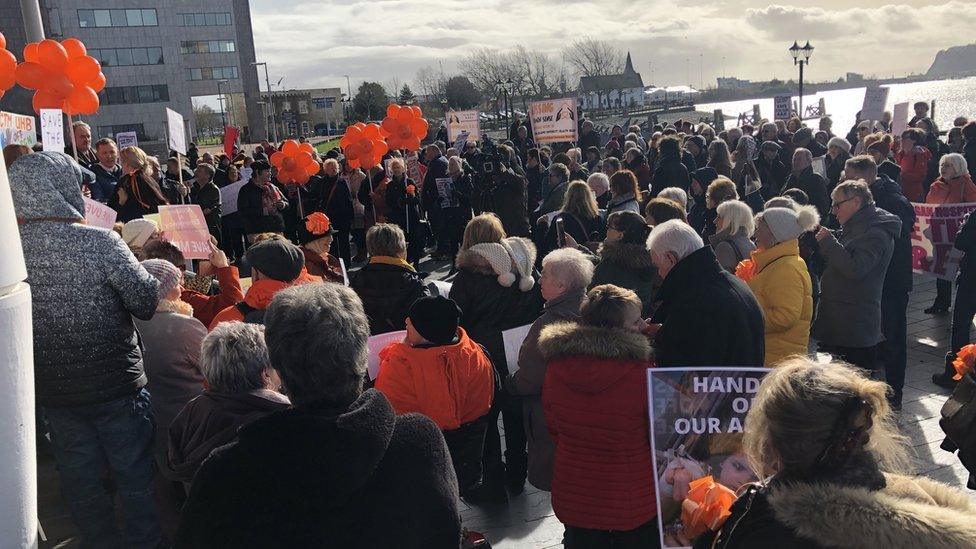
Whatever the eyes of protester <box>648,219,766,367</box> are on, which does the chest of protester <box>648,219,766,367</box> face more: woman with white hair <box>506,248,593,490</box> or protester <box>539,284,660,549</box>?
the woman with white hair

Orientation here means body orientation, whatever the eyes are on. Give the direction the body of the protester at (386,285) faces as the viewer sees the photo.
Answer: away from the camera

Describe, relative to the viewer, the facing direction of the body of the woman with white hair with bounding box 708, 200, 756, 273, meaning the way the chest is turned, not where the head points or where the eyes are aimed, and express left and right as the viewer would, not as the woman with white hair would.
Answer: facing away from the viewer and to the left of the viewer

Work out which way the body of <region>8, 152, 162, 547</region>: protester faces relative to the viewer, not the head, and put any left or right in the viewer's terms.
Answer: facing away from the viewer and to the right of the viewer

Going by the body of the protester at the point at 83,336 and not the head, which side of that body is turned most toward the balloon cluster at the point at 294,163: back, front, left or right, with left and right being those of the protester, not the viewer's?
front

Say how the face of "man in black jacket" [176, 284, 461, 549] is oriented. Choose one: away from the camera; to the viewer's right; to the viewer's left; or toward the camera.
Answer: away from the camera

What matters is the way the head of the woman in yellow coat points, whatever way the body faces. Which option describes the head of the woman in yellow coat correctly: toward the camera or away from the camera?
away from the camera

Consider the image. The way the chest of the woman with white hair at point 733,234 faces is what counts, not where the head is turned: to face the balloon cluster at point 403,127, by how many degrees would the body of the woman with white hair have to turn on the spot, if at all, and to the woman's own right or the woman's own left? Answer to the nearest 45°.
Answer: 0° — they already face it

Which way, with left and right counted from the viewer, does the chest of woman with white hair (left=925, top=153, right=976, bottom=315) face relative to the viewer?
facing the viewer and to the left of the viewer

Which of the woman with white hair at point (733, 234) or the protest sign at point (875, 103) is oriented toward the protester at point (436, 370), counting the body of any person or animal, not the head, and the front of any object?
the protest sign

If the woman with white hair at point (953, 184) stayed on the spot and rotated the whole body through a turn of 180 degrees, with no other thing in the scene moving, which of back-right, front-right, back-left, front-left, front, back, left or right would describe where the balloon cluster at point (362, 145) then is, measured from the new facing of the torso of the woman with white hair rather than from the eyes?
back-left

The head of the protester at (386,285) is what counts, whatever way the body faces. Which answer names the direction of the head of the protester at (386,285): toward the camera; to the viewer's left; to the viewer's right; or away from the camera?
away from the camera

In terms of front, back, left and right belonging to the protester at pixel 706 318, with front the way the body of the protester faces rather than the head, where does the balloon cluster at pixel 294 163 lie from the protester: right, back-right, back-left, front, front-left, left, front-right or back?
front

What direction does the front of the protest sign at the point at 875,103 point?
toward the camera
